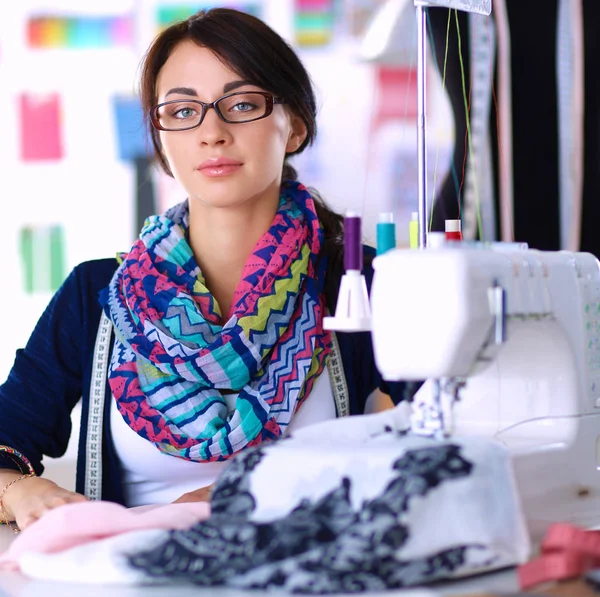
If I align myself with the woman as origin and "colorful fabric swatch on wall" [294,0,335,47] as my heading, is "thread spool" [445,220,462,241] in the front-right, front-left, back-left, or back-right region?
back-right

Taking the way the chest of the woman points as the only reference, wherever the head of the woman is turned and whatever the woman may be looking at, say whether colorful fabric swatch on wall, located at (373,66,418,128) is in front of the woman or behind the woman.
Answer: behind

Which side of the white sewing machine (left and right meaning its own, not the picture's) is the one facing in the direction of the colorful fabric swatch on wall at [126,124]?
back

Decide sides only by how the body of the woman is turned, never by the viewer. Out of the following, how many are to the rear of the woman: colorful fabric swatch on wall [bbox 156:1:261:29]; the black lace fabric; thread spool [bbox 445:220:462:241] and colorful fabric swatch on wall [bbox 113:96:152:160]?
2

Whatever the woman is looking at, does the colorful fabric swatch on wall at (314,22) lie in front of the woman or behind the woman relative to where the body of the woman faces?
behind

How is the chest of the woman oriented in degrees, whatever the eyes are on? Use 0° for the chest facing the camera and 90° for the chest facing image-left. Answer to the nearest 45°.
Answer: approximately 0°
